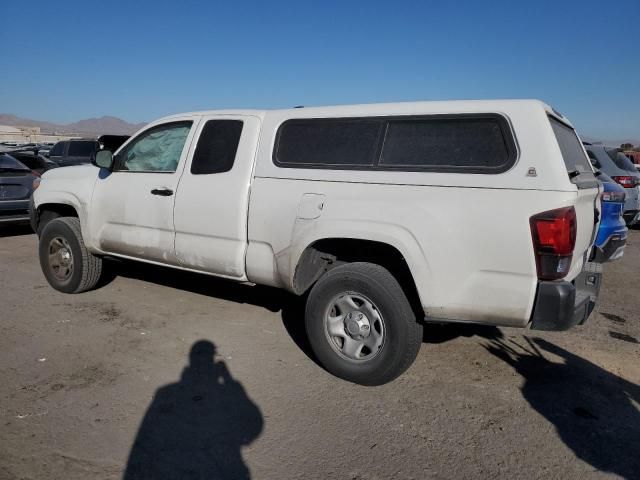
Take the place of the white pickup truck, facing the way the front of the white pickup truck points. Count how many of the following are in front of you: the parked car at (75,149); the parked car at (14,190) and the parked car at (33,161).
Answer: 3

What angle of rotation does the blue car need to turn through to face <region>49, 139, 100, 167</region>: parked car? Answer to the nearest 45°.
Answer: approximately 45° to its left

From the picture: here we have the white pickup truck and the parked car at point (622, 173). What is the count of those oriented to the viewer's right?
0

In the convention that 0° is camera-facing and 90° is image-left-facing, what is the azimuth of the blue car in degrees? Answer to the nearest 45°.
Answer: approximately 135°

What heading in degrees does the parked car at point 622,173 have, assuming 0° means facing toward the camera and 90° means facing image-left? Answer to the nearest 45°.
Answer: approximately 135°

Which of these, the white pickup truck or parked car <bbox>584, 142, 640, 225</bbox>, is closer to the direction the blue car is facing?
the parked car

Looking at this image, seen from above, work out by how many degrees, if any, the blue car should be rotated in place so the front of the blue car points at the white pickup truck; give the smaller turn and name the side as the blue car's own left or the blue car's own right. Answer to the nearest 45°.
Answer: approximately 90° to the blue car's own left

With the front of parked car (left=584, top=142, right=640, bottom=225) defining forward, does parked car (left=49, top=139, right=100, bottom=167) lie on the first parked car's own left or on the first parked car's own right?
on the first parked car's own left

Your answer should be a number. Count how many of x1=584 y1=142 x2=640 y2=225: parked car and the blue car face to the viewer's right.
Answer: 0

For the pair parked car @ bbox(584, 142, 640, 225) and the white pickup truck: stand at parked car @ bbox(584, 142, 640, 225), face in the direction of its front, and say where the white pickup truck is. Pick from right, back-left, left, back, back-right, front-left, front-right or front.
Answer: back-left

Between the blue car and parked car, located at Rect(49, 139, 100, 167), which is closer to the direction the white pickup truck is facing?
the parked car

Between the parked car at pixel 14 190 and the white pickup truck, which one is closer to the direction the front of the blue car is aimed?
the parked car

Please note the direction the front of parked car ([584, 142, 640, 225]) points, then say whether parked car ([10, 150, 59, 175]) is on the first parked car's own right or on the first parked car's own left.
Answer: on the first parked car's own left

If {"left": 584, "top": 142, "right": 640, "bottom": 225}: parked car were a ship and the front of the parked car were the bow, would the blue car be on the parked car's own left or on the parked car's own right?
on the parked car's own left
